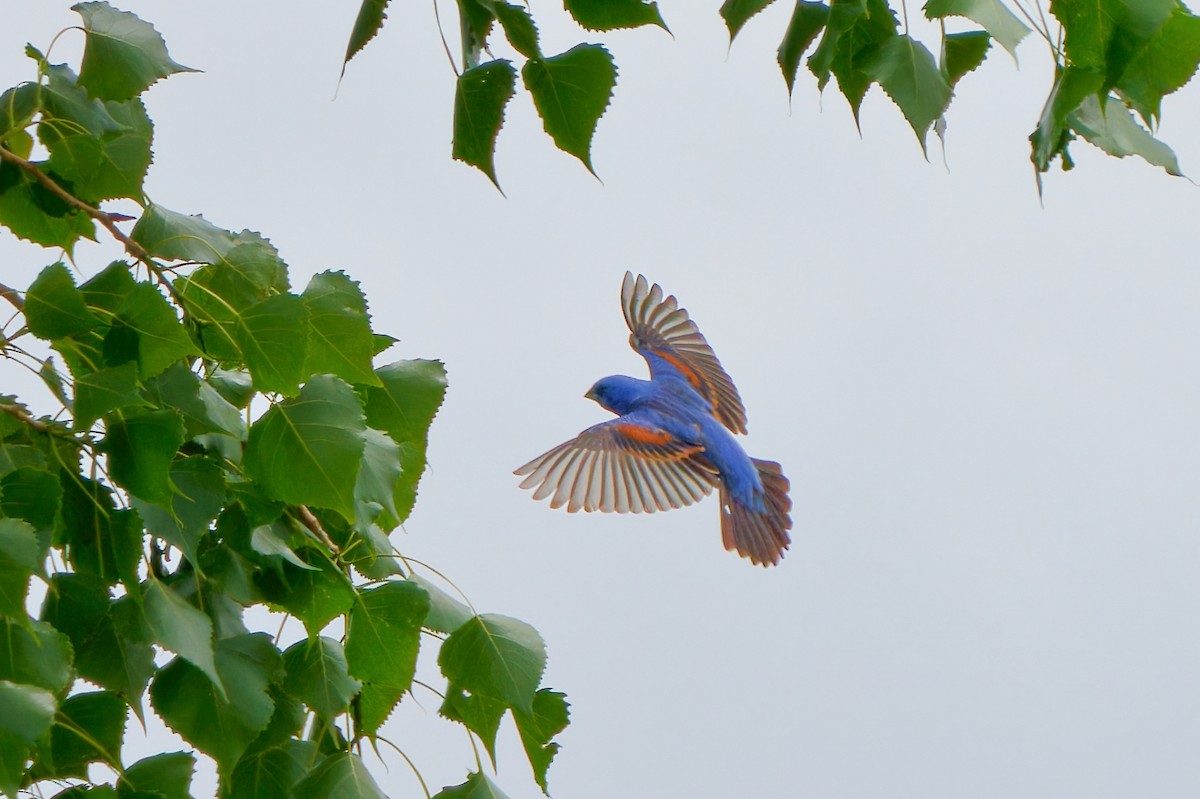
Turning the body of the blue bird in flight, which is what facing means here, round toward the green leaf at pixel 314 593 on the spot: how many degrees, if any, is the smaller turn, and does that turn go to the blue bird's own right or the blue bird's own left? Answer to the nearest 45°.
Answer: approximately 45° to the blue bird's own left

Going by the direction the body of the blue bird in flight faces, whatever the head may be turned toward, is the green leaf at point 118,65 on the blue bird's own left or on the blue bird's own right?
on the blue bird's own left

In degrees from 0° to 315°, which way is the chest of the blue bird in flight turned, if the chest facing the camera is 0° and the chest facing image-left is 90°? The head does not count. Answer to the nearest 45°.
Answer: approximately 135°
